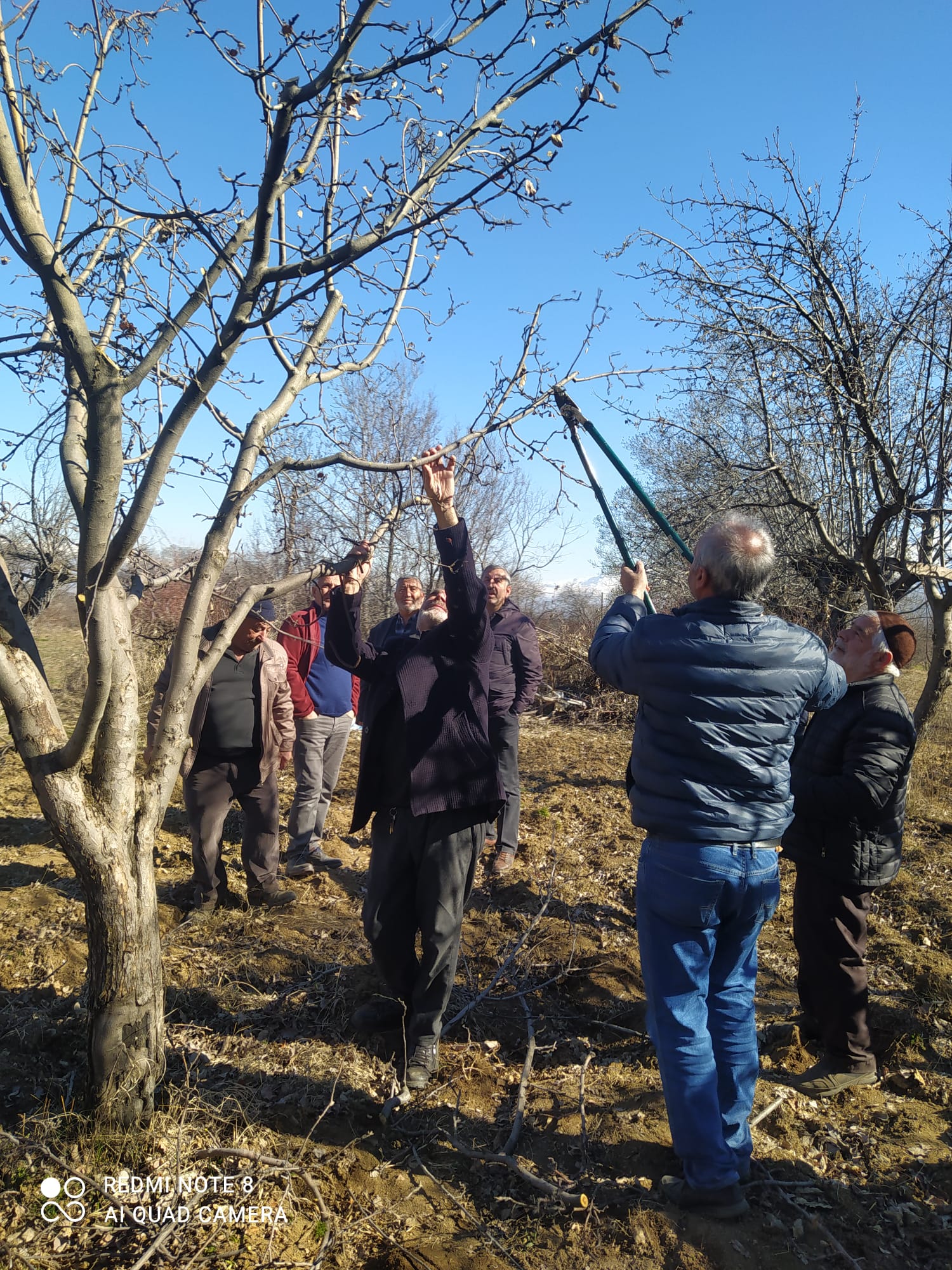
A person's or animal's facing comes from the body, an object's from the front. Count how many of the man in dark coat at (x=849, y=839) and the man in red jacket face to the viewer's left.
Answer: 1

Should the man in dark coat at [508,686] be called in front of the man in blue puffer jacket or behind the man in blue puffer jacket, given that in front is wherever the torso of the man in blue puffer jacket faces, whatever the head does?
in front

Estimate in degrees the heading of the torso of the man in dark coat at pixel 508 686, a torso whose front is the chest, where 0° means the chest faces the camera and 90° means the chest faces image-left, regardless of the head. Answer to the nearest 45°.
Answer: approximately 45°

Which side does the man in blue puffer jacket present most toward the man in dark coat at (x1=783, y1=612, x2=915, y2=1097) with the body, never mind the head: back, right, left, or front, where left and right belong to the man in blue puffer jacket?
right

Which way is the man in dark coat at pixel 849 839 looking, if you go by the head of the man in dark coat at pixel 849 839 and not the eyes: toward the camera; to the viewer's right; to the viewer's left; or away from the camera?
to the viewer's left

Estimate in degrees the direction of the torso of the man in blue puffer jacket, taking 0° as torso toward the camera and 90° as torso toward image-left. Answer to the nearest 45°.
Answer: approximately 135°

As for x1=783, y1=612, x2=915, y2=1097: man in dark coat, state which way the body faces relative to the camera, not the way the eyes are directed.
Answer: to the viewer's left
